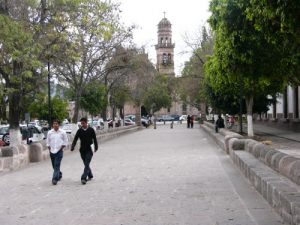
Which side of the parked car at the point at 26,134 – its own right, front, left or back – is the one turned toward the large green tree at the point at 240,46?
right

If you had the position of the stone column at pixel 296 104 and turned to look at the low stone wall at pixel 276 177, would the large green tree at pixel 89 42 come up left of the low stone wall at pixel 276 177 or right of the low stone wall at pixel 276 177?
right

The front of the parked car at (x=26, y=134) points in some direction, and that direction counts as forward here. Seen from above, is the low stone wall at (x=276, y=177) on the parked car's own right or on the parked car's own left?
on the parked car's own right
